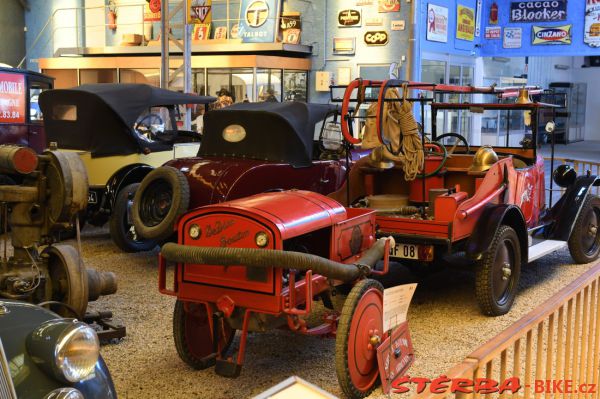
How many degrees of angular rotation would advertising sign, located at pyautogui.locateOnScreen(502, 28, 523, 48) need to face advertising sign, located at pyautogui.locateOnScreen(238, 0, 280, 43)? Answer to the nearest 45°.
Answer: approximately 90° to its right

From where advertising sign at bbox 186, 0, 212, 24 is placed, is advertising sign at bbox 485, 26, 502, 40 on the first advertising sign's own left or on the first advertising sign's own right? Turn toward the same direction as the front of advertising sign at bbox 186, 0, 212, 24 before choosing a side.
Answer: on the first advertising sign's own left

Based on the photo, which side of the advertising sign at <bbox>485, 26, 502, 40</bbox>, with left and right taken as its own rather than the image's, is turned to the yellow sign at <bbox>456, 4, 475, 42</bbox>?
right

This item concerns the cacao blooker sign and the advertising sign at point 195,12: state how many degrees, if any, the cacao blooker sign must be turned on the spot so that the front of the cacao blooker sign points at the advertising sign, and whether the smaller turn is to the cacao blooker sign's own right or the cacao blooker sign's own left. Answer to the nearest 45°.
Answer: approximately 45° to the cacao blooker sign's own right

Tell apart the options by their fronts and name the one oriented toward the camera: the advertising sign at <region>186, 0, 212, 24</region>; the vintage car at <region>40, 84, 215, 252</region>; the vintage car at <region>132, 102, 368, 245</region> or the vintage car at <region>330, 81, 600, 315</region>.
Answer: the advertising sign

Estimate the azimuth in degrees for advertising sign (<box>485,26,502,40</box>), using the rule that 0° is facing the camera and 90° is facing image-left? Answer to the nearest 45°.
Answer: approximately 0°

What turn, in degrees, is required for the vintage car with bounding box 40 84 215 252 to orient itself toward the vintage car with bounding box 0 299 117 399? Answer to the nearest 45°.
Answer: approximately 135° to its right
